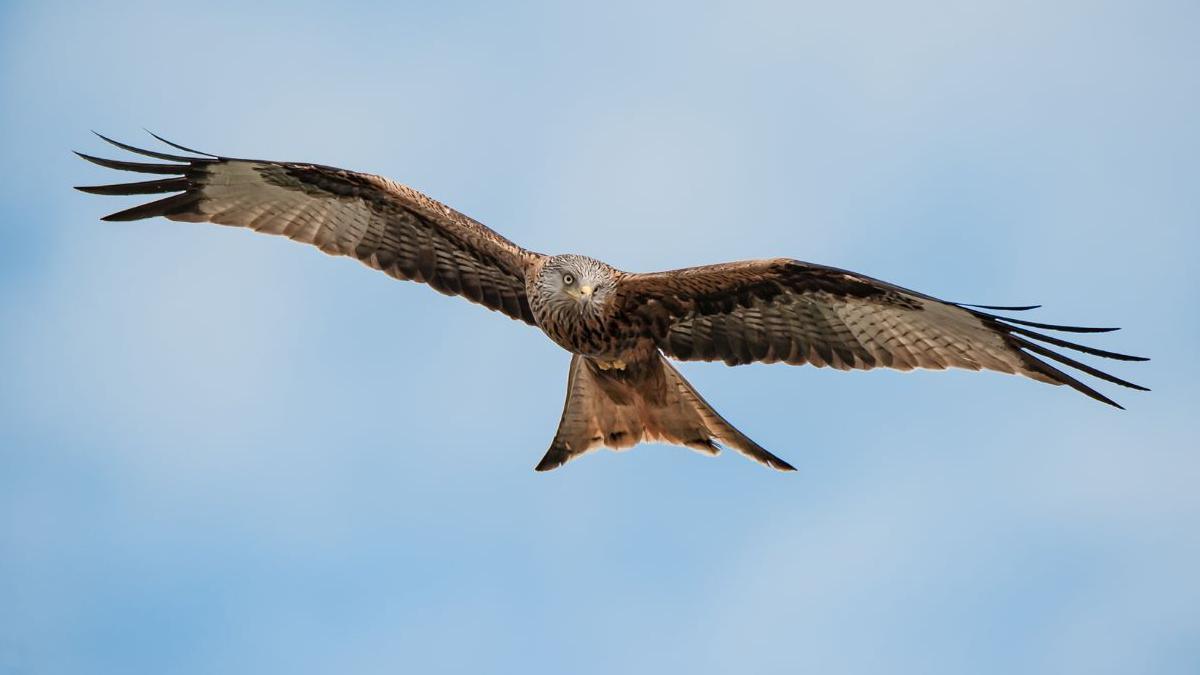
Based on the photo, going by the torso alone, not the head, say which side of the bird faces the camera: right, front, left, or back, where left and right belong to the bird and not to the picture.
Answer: front
